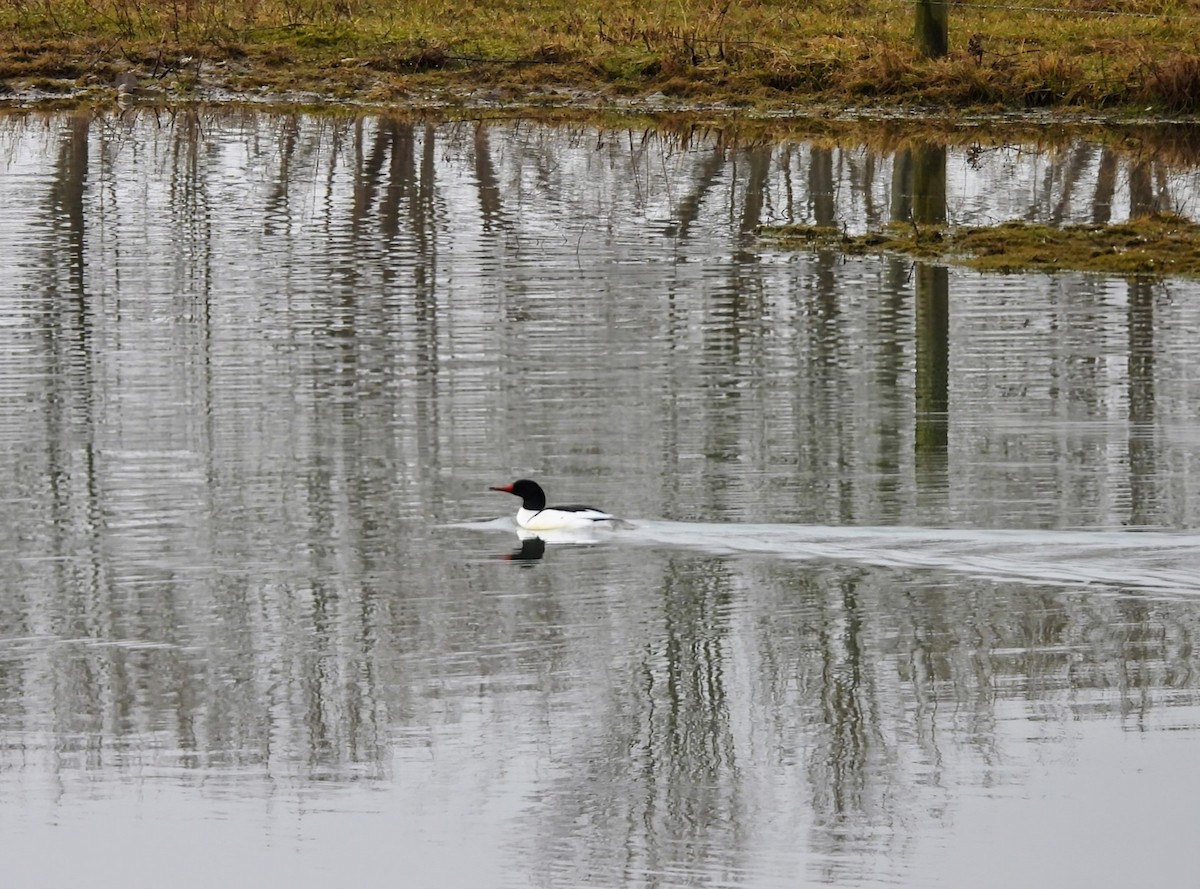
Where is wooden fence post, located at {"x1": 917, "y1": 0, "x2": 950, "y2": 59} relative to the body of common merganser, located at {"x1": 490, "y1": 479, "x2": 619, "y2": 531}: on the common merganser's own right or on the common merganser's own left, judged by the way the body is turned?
on the common merganser's own right

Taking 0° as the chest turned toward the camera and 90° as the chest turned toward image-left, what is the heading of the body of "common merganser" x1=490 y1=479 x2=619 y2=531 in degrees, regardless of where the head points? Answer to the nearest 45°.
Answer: approximately 90°
